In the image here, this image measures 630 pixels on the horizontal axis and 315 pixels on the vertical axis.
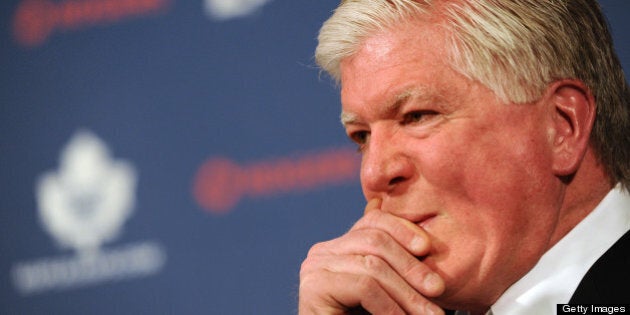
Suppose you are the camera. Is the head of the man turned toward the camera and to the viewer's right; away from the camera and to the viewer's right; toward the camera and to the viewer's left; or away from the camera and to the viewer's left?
toward the camera and to the viewer's left

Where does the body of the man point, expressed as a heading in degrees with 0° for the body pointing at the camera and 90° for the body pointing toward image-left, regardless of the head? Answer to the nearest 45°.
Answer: approximately 45°
